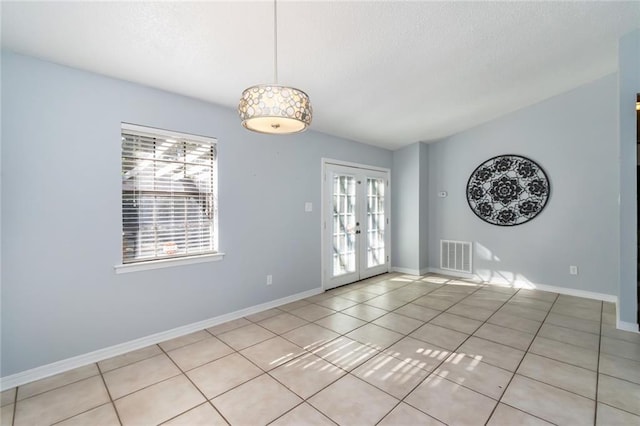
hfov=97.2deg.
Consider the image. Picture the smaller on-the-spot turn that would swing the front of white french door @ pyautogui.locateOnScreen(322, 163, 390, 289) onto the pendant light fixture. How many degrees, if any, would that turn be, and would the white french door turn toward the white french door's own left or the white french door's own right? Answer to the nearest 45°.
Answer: approximately 45° to the white french door's own right

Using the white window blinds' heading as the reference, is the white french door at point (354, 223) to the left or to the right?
on its left

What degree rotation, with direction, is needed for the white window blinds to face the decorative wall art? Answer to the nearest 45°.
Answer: approximately 45° to its left

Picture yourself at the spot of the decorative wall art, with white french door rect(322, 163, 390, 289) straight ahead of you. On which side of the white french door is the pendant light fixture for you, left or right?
left

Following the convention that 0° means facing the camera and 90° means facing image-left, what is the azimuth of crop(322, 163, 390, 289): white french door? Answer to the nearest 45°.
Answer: approximately 315°

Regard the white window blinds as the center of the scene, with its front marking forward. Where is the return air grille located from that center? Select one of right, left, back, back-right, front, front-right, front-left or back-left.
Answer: front-left

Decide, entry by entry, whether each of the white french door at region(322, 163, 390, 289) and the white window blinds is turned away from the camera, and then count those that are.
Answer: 0

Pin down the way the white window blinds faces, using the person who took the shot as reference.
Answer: facing the viewer and to the right of the viewer

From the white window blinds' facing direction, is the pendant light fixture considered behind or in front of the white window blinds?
in front

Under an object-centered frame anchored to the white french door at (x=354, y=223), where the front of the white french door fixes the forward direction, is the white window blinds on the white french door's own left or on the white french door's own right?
on the white french door's own right

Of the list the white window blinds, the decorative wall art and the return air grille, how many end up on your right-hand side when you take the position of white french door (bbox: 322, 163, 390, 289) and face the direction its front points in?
1

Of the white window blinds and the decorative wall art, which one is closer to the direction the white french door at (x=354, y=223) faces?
the decorative wall art
